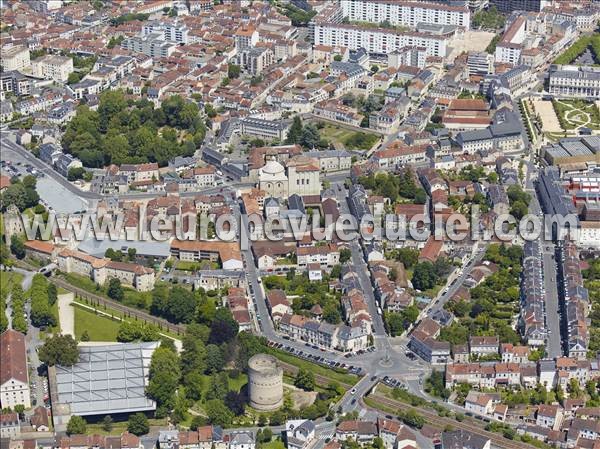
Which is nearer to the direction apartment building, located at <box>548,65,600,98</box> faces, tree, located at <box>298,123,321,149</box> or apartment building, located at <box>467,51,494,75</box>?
the tree

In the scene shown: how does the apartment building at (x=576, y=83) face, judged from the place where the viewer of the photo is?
facing the viewer

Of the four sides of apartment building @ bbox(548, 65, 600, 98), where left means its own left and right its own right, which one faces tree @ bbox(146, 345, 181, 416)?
front

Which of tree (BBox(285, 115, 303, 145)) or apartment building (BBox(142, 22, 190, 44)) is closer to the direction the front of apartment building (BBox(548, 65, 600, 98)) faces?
the tree

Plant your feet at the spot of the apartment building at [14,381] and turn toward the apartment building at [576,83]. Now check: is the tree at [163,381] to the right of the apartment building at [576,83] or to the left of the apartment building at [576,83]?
right

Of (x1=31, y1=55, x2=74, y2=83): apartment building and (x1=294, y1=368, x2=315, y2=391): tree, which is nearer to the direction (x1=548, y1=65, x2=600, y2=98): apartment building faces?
the tree

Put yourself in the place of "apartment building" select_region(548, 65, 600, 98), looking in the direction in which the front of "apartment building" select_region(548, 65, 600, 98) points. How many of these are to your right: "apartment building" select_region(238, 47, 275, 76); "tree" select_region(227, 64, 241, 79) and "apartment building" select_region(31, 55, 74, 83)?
3

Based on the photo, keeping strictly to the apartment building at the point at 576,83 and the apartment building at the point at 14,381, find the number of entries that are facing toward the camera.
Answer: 2

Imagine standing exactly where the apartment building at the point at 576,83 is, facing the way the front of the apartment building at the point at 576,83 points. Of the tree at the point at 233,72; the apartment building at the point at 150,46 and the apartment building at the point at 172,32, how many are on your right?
3

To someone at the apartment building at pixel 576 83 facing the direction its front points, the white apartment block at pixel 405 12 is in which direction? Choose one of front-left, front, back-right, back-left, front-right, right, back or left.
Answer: back-right

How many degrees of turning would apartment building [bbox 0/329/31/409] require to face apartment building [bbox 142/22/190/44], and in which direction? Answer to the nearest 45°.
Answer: approximately 180°

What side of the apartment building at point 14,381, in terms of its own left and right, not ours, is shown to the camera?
front

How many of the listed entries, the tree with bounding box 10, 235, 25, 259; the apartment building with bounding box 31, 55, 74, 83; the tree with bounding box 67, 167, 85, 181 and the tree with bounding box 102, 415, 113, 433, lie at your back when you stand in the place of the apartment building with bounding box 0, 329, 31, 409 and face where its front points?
3

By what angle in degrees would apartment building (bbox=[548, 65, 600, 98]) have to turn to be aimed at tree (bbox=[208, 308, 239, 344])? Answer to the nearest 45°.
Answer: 0° — it already faces it

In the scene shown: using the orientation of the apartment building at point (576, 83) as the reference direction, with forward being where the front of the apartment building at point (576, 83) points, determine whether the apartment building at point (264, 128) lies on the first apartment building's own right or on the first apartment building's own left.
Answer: on the first apartment building's own right

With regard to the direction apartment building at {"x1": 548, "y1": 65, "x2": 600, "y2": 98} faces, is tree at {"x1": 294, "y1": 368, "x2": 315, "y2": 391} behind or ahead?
ahead

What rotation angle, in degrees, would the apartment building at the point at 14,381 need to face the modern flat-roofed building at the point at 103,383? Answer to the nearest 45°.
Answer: approximately 90° to its left

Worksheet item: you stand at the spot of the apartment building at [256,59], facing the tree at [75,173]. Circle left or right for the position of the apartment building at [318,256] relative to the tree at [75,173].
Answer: left

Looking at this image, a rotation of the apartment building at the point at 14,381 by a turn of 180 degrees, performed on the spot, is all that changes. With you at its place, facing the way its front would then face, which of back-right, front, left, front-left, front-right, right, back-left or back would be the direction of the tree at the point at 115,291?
front-right
